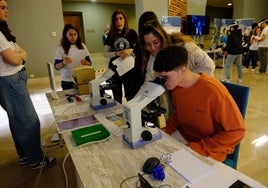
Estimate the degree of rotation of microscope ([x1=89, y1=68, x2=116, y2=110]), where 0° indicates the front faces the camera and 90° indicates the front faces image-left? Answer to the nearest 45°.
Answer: approximately 270°

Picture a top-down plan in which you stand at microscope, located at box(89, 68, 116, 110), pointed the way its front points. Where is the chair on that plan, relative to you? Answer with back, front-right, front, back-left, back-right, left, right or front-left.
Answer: front-right

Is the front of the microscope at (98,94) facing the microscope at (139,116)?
no

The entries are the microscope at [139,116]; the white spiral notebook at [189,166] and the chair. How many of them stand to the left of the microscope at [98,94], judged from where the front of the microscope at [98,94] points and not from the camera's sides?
0

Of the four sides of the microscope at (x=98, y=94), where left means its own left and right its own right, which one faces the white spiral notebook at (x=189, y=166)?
right
